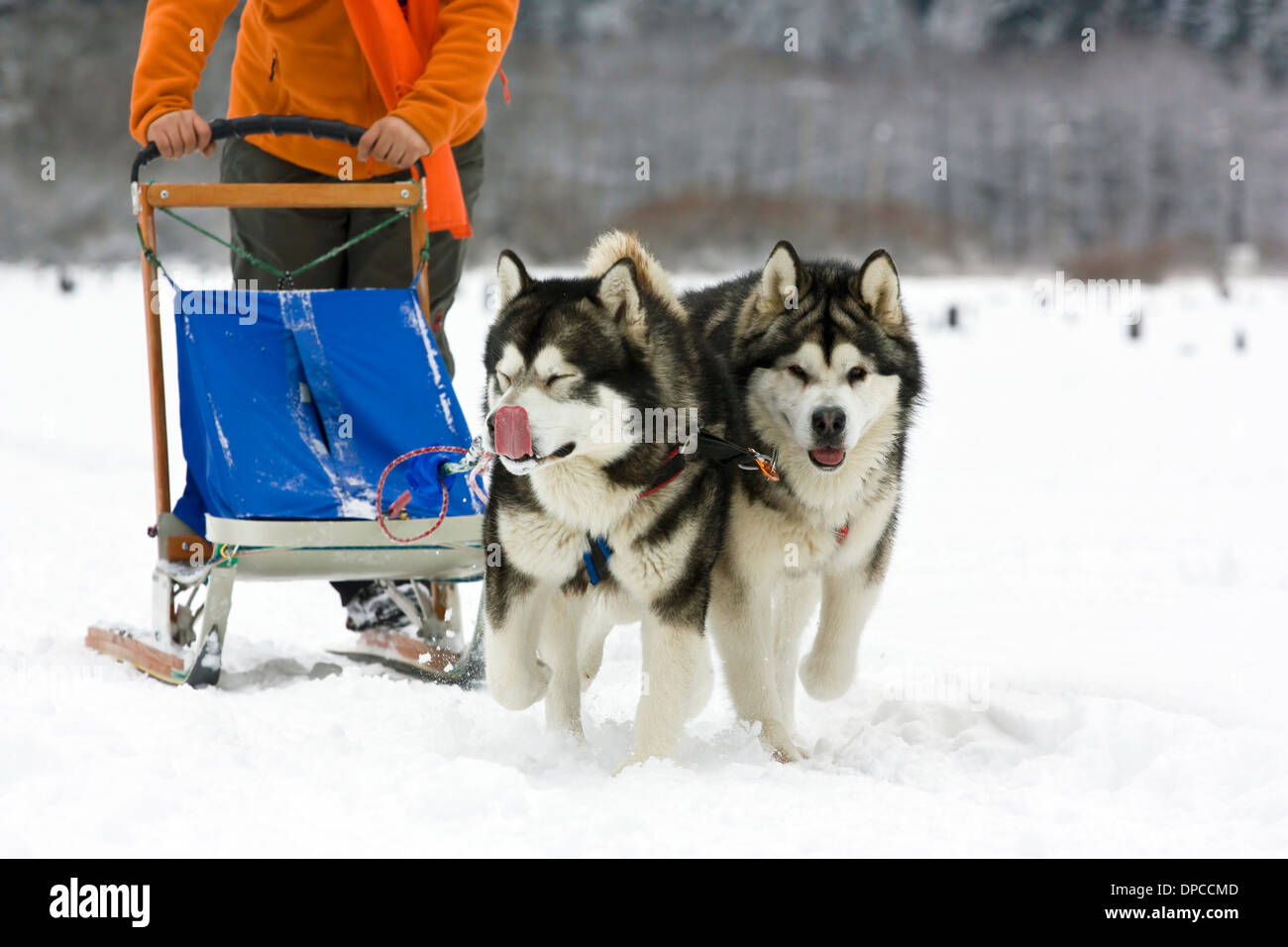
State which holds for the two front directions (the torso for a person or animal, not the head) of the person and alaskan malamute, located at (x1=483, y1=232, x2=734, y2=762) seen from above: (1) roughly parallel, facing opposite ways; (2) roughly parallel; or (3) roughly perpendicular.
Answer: roughly parallel

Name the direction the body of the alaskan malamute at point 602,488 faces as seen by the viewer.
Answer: toward the camera

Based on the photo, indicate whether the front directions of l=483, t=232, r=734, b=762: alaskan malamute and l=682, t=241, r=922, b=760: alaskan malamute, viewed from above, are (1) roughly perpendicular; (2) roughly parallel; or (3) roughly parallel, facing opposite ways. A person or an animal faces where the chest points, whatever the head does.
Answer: roughly parallel

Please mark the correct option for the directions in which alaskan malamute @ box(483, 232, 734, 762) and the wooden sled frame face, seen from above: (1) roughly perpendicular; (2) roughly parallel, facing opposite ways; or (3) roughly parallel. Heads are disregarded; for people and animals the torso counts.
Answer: roughly parallel

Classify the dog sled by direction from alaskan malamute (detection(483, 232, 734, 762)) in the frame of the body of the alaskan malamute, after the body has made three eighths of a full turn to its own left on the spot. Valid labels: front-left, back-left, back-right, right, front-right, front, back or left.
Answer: left

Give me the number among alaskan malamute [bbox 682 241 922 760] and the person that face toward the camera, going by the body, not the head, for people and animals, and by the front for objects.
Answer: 2

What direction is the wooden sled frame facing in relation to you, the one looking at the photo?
facing the viewer

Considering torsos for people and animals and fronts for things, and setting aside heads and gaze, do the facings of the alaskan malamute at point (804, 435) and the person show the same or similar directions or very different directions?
same or similar directions

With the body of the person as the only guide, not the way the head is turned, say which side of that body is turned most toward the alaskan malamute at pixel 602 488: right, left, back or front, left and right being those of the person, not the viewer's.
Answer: front

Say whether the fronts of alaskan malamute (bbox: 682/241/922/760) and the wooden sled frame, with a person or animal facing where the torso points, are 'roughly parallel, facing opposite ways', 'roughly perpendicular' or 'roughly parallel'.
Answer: roughly parallel

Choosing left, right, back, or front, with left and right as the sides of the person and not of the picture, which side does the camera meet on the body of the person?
front

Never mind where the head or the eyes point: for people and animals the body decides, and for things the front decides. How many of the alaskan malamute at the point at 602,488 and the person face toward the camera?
2

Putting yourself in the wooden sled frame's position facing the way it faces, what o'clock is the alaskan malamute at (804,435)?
The alaskan malamute is roughly at 10 o'clock from the wooden sled frame.

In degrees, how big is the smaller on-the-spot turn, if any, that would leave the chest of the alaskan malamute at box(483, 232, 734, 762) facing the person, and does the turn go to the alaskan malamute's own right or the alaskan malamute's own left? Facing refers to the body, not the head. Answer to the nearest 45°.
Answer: approximately 135° to the alaskan malamute's own right
